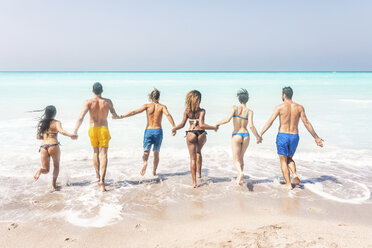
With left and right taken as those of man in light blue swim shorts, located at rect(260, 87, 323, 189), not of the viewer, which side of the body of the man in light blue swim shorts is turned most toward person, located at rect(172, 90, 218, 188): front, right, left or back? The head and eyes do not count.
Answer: left

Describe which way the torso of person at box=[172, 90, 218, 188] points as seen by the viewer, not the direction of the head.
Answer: away from the camera

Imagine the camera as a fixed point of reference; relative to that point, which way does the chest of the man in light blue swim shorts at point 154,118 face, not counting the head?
away from the camera

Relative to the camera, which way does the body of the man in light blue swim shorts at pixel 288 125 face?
away from the camera

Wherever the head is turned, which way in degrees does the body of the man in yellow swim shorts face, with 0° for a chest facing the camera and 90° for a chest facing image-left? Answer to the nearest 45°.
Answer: approximately 180°

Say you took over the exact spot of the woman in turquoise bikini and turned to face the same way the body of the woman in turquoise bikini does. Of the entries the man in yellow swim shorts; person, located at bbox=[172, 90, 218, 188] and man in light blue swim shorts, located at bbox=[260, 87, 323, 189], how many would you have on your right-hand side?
1

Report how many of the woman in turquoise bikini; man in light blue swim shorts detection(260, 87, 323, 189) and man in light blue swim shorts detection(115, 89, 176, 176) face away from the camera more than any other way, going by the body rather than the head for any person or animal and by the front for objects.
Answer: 3

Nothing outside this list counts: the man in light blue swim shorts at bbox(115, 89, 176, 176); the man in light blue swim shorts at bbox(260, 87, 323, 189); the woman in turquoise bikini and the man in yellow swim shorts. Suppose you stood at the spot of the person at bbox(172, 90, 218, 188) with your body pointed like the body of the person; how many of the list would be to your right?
2

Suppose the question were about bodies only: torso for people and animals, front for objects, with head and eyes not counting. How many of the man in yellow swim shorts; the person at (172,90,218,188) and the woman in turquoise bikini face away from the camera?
3

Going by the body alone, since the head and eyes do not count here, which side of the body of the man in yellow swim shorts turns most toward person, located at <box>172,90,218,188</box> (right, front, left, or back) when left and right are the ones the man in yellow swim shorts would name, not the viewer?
right
